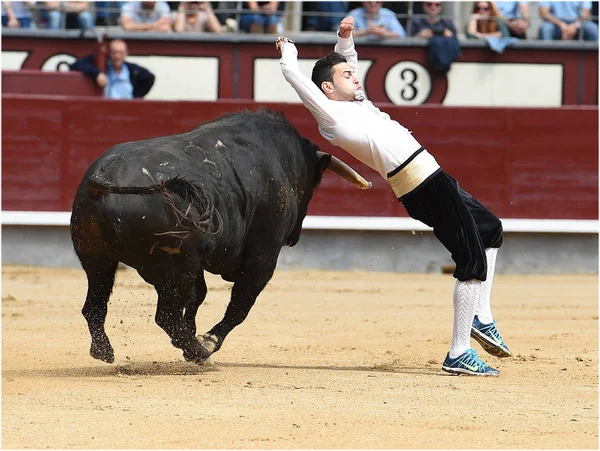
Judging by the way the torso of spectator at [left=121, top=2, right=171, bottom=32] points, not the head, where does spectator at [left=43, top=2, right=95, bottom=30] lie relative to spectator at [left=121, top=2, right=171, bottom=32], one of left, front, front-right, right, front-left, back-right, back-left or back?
right

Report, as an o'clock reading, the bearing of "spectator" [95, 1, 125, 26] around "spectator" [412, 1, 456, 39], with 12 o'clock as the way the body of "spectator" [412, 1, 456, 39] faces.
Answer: "spectator" [95, 1, 125, 26] is roughly at 3 o'clock from "spectator" [412, 1, 456, 39].

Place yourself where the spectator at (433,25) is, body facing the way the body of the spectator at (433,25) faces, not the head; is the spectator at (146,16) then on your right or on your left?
on your right

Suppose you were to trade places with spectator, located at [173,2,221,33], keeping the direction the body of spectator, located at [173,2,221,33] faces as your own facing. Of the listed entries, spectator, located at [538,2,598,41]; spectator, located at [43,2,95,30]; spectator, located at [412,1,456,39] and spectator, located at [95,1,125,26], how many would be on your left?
2

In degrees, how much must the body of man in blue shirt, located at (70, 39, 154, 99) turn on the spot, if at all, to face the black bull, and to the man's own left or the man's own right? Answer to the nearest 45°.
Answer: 0° — they already face it

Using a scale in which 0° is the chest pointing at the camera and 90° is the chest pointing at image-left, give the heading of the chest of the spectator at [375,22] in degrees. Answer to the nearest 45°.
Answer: approximately 0°

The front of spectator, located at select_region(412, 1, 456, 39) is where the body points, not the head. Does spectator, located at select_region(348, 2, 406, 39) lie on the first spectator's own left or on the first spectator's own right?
on the first spectator's own right

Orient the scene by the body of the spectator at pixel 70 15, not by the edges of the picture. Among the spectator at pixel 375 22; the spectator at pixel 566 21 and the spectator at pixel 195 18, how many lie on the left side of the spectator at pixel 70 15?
3

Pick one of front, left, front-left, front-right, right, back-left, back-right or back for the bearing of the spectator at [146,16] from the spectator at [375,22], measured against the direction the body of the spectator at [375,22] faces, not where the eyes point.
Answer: right

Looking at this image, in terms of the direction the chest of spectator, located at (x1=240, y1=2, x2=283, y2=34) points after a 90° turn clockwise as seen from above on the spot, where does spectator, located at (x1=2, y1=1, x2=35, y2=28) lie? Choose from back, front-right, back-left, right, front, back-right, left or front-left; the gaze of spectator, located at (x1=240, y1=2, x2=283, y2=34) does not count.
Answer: front

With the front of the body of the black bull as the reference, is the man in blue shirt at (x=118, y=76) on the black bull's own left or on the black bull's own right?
on the black bull's own left

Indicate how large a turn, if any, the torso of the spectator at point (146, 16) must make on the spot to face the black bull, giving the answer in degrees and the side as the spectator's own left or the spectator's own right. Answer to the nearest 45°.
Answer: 0° — they already face it

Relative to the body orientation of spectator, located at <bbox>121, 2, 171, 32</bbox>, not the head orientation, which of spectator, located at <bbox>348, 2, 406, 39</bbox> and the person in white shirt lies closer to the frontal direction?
the person in white shirt

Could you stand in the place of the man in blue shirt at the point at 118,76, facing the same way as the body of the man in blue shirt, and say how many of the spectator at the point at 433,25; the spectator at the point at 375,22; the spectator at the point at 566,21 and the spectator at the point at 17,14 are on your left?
3
